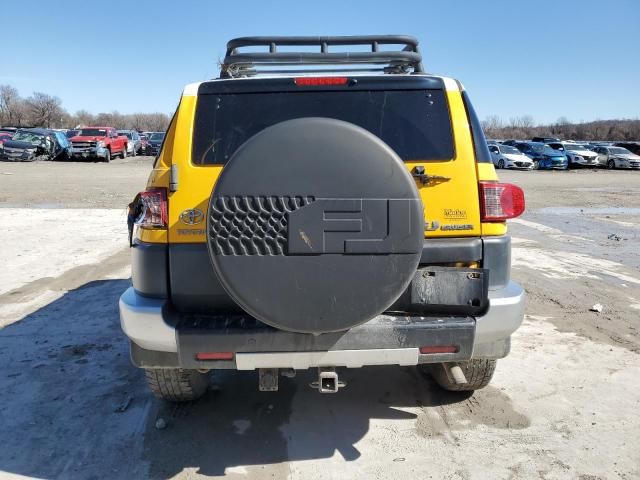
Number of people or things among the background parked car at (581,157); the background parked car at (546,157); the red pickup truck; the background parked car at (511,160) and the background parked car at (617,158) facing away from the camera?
0

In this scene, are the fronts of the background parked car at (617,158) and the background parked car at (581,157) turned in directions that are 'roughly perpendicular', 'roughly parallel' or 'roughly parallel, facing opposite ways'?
roughly parallel

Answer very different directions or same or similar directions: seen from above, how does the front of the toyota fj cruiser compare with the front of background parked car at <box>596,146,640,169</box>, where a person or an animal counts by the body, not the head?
very different directions

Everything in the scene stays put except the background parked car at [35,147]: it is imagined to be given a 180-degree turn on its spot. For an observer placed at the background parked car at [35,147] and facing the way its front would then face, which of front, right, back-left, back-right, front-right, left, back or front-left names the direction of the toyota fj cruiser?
back-right

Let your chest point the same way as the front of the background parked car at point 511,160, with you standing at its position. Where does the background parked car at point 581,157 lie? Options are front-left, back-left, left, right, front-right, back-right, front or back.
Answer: left

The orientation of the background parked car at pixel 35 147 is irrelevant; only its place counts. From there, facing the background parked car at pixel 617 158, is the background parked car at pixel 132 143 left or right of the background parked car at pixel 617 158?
left

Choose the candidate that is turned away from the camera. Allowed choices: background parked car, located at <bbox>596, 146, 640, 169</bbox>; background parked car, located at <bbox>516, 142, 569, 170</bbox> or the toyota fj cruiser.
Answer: the toyota fj cruiser

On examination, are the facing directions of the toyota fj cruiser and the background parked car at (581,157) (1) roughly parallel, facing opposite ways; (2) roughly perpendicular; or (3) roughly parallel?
roughly parallel, facing opposite ways

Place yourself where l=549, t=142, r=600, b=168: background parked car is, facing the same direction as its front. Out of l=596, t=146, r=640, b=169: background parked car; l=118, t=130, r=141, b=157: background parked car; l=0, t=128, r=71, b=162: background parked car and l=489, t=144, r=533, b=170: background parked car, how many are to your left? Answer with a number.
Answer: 1

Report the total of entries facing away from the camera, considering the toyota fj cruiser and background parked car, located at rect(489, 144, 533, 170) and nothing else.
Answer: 1

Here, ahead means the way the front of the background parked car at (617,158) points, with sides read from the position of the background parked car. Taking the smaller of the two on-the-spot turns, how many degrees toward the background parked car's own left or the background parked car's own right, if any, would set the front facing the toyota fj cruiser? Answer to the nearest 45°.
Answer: approximately 45° to the background parked car's own right

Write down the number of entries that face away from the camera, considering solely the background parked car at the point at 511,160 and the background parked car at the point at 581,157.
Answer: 0

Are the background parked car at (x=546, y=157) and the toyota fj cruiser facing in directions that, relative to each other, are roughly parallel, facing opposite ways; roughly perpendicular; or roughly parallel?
roughly parallel, facing opposite ways

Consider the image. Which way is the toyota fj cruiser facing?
away from the camera

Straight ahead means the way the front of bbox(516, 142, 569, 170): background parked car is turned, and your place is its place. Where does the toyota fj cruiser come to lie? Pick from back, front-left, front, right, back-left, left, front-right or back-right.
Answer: front-right
